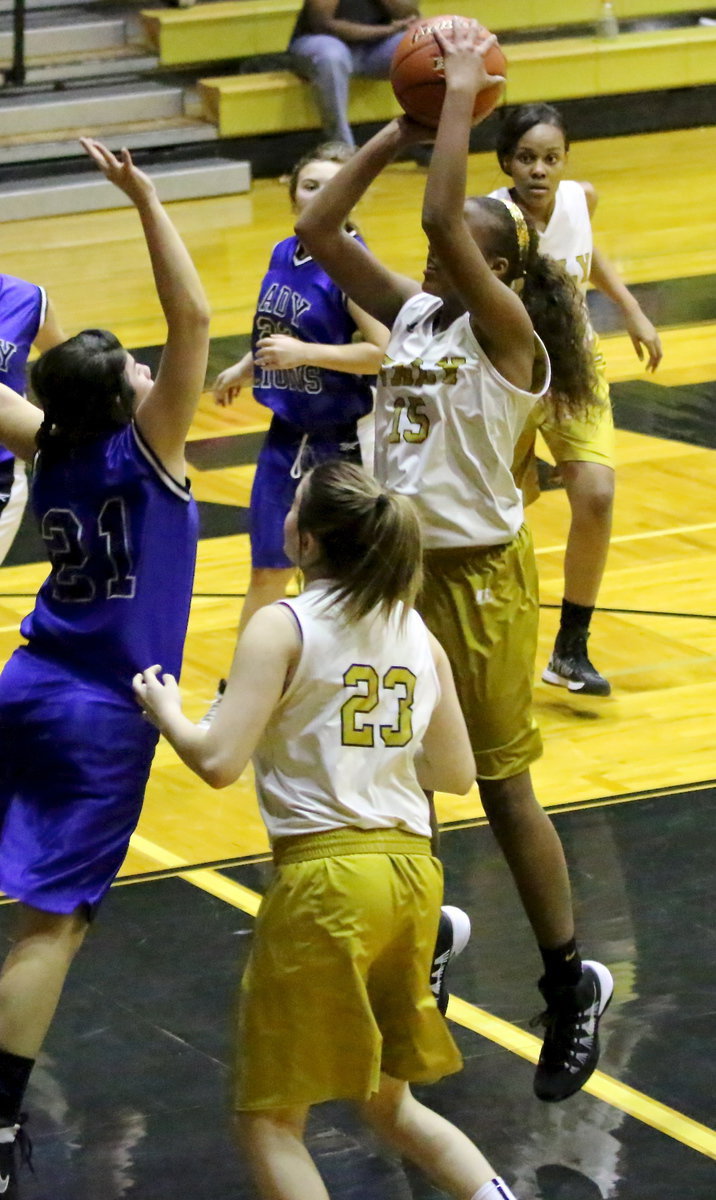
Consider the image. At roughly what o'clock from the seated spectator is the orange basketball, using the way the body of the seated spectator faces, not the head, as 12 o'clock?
The orange basketball is roughly at 12 o'clock from the seated spectator.

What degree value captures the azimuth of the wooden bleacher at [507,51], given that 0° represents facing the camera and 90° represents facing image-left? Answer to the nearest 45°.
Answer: approximately 0°

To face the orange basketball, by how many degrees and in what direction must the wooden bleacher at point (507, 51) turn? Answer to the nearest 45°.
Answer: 0° — it already faces it

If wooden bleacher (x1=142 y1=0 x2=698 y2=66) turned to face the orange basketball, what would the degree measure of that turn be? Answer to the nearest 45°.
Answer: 0° — it already faces it
